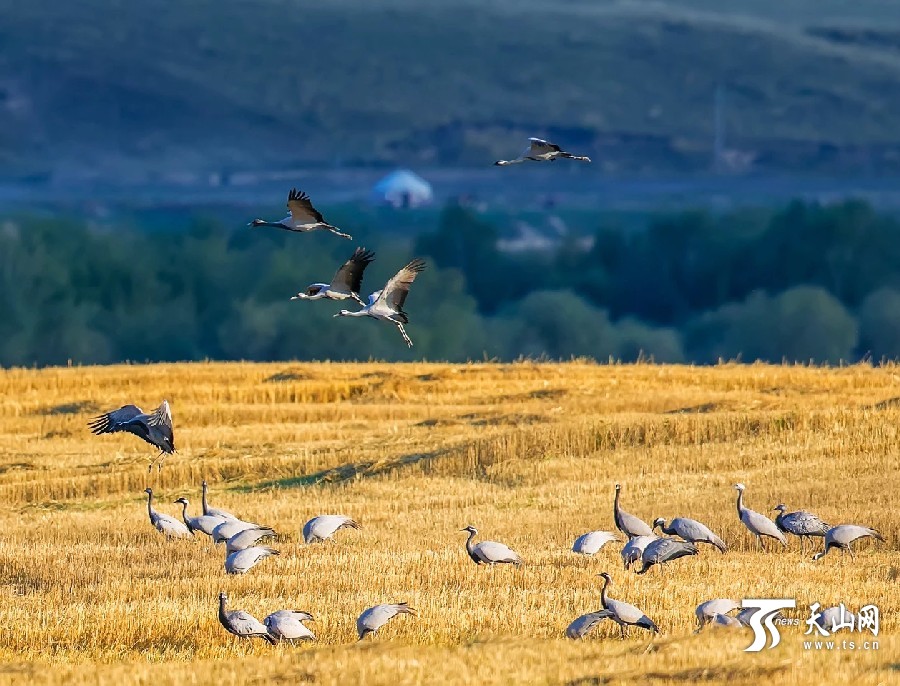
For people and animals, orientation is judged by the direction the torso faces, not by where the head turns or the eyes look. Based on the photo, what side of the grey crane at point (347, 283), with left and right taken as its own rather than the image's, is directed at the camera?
left

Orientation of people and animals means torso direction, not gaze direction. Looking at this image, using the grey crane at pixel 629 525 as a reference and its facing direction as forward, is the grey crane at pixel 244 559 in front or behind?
in front

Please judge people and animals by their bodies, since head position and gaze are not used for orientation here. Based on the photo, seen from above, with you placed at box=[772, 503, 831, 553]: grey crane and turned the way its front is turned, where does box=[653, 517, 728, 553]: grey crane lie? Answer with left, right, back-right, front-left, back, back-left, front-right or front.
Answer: front-left

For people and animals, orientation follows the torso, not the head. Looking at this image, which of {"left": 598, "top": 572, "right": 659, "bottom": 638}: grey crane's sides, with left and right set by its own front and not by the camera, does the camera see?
left

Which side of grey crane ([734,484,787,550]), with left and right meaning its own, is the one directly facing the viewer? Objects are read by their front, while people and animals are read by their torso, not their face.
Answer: left

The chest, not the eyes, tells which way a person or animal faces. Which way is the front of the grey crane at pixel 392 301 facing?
to the viewer's left

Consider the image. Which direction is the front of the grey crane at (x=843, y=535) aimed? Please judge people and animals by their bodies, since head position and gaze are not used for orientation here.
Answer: to the viewer's left

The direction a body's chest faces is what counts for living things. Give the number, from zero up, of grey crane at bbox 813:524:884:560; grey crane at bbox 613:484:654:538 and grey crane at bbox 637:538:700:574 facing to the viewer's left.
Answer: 3

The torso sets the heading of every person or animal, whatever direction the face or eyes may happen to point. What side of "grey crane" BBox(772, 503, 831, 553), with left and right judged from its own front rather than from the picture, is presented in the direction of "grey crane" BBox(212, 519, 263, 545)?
front

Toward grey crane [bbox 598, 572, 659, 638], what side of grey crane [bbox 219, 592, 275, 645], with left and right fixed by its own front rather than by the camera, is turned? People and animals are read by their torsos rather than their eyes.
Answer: back

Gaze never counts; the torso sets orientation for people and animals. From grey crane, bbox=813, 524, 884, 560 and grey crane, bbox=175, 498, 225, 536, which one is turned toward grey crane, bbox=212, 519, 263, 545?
grey crane, bbox=813, 524, 884, 560

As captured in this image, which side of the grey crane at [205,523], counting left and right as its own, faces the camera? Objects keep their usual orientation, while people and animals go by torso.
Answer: left

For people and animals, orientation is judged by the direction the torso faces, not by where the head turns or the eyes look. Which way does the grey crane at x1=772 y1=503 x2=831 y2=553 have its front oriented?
to the viewer's left
